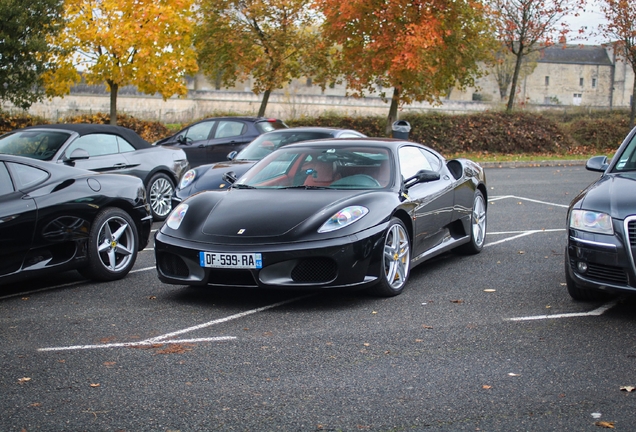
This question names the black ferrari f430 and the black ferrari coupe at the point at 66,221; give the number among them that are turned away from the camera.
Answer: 0

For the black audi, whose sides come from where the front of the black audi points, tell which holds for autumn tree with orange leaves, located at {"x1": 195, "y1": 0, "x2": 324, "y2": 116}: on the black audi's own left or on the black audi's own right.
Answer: on the black audi's own right

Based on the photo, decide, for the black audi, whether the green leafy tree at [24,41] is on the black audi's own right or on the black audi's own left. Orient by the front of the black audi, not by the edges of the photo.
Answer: on the black audi's own right

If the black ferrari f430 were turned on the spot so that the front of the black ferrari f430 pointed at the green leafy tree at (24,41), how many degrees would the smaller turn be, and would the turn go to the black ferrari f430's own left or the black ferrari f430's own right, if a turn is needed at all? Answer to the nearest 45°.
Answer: approximately 90° to the black ferrari f430's own right

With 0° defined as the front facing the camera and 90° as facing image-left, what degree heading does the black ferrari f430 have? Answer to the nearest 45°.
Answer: approximately 45°

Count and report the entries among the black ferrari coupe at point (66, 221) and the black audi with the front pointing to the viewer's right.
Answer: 0

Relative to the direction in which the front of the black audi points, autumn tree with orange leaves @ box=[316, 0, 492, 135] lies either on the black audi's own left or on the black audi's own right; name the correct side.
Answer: on the black audi's own right

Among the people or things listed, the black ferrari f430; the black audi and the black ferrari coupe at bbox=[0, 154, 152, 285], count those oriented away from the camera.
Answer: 0

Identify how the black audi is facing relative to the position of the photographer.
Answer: facing the viewer and to the left of the viewer

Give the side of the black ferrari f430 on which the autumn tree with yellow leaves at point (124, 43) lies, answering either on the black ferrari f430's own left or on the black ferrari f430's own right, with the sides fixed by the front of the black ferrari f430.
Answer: on the black ferrari f430's own right

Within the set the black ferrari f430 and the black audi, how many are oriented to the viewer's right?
0
